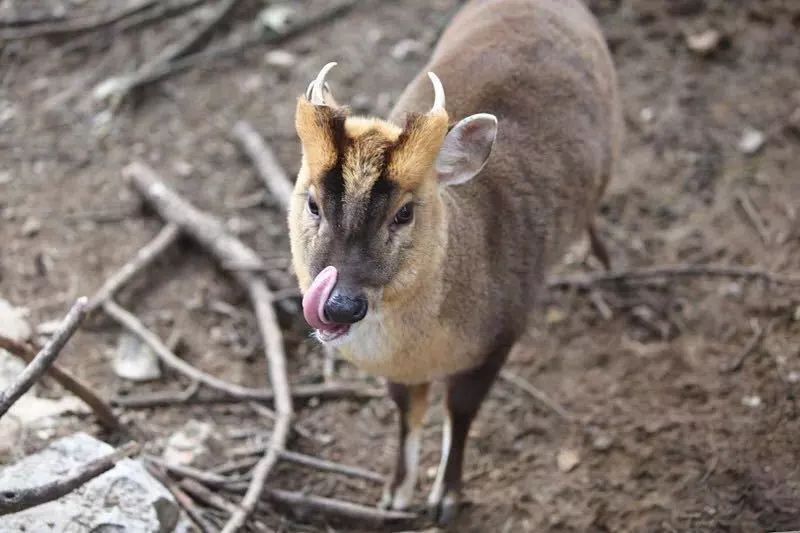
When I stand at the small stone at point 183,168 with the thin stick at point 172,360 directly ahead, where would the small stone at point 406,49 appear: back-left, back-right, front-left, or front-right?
back-left

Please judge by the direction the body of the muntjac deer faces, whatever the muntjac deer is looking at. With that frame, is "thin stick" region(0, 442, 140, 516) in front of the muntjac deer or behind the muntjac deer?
in front

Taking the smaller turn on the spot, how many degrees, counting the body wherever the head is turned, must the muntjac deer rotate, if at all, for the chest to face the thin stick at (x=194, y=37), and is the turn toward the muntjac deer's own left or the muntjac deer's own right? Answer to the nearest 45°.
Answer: approximately 135° to the muntjac deer's own right

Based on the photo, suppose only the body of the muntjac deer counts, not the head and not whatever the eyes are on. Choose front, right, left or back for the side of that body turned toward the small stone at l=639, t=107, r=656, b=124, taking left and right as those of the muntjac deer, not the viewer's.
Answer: back

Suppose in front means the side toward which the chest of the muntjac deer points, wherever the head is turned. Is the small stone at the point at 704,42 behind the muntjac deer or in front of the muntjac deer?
behind

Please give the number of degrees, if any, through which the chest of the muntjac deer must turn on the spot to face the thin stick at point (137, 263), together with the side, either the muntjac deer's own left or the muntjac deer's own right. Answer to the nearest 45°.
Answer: approximately 90° to the muntjac deer's own right

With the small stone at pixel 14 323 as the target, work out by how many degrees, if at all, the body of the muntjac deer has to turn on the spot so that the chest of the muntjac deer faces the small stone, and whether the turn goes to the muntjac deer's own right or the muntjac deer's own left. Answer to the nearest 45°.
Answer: approximately 45° to the muntjac deer's own right

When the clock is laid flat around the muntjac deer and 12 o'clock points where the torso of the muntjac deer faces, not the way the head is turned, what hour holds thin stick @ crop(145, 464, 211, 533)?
The thin stick is roughly at 1 o'clock from the muntjac deer.

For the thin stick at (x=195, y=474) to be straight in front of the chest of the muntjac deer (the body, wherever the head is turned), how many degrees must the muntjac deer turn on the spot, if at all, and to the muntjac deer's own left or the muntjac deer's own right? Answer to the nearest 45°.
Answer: approximately 45° to the muntjac deer's own right

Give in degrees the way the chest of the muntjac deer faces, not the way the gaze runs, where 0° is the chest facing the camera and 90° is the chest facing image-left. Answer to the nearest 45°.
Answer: approximately 45°

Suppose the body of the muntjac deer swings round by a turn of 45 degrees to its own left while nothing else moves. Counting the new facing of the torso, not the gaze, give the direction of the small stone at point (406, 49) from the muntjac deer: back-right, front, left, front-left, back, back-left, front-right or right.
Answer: back

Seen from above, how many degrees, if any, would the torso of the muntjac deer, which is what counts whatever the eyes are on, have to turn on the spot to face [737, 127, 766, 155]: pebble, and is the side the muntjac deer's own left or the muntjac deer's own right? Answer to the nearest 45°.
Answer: approximately 180°

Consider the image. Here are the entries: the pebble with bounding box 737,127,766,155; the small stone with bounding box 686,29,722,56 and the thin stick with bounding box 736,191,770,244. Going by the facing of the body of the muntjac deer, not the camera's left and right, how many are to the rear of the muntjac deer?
3
